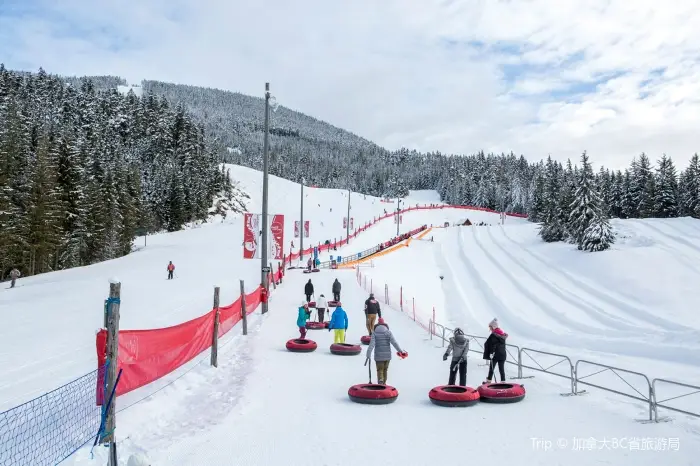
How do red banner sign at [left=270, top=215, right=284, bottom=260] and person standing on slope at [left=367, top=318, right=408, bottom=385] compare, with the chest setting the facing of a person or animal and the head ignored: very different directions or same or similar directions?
very different directions

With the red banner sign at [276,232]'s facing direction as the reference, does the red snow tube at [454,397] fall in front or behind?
in front

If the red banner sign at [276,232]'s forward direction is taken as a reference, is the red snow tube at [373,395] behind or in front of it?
in front

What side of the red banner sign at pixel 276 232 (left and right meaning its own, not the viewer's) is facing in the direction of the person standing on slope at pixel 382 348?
front

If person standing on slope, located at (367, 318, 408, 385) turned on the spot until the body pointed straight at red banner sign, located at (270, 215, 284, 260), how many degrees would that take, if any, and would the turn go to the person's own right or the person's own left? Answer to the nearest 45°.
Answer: approximately 45° to the person's own left

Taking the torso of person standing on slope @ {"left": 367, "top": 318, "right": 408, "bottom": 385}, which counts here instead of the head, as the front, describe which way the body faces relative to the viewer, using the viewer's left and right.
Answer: facing away from the viewer

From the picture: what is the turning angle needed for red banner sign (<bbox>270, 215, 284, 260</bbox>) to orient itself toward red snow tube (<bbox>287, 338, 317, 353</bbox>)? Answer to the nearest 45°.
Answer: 0° — it already faces it

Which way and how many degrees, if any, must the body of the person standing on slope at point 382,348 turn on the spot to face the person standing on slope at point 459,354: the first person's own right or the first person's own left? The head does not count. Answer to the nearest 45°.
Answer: approximately 90° to the first person's own right

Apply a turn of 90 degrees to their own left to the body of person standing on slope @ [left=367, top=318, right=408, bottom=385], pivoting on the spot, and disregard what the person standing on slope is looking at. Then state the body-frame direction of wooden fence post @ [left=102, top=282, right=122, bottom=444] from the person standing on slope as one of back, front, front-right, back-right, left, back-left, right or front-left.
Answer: front-left

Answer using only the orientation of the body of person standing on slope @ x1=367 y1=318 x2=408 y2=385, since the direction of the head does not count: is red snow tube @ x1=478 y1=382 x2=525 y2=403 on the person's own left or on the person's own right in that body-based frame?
on the person's own right

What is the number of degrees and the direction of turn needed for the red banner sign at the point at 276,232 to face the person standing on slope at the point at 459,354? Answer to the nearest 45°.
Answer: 0° — it already faces them

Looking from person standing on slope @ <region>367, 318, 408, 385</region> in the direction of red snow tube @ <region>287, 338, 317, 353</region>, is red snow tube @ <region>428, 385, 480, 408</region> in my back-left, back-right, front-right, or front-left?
back-right
